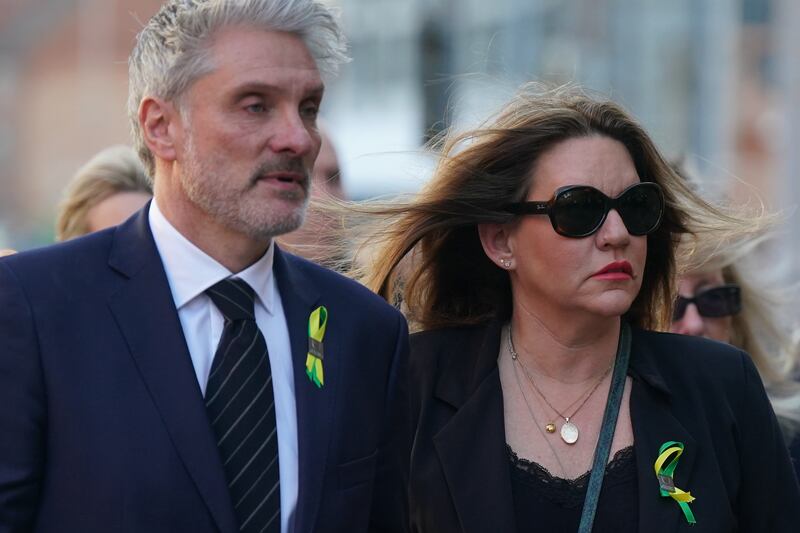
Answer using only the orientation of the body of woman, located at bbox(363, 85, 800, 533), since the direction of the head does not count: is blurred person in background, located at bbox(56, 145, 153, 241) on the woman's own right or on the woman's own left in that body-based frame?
on the woman's own right

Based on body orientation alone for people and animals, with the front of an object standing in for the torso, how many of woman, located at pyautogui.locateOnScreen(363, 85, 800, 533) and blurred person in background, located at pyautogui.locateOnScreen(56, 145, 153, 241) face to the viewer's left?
0

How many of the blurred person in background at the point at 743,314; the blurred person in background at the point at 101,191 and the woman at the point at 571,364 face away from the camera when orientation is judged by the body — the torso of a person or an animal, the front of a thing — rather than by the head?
0

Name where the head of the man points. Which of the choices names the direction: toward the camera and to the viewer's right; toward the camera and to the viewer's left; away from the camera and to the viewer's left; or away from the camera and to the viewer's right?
toward the camera and to the viewer's right

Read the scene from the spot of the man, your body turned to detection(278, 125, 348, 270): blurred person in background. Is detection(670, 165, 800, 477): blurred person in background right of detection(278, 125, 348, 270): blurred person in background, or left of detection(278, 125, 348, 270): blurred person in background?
right

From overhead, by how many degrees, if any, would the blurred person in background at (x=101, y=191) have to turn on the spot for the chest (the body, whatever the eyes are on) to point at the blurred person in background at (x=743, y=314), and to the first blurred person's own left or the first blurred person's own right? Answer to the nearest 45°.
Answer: approximately 45° to the first blurred person's own left

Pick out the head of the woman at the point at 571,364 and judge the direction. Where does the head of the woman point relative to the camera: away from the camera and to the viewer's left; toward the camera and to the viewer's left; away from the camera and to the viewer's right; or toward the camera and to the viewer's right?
toward the camera and to the viewer's right

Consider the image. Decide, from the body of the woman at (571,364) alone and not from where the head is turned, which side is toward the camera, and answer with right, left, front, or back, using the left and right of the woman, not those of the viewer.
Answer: front

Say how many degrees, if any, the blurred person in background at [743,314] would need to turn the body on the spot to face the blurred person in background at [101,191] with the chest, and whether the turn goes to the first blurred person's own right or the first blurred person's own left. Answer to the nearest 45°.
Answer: approximately 45° to the first blurred person's own right

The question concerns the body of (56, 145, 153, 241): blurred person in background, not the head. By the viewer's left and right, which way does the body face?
facing the viewer and to the right of the viewer

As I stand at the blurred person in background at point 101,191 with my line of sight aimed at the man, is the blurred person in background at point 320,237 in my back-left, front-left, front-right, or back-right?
front-left

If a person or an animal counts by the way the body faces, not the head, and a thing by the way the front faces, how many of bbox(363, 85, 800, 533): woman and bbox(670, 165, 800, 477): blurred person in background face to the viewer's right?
0
